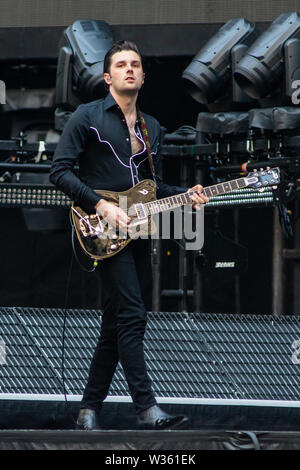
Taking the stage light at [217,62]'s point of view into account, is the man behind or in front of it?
in front

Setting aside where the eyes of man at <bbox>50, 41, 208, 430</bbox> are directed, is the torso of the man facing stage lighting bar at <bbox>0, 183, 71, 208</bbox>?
no

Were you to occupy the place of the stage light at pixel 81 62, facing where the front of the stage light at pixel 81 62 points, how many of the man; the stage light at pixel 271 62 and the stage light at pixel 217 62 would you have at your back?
0

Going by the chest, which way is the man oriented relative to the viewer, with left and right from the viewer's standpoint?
facing the viewer and to the right of the viewer

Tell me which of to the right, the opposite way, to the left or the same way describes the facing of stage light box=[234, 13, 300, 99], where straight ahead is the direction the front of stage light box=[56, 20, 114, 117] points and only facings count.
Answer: to the right

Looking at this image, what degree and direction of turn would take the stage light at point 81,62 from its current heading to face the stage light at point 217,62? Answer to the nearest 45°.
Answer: approximately 45° to its left

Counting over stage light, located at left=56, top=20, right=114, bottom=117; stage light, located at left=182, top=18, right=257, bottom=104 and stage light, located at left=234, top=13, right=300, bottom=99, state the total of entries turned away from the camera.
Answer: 0

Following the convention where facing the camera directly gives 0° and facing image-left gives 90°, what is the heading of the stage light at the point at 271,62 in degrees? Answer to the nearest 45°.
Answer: approximately 45°

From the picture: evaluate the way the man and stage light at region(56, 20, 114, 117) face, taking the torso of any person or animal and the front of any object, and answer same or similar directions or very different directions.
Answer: same or similar directions

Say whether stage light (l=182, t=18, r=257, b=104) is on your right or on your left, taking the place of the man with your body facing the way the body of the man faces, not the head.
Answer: on your left

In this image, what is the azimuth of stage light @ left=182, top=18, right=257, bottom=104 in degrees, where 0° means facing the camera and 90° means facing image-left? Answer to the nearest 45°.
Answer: approximately 45°

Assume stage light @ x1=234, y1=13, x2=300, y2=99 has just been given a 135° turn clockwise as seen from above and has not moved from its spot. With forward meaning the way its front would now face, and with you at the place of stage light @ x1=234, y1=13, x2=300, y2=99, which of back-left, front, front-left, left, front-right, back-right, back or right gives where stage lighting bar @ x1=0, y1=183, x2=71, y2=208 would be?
left

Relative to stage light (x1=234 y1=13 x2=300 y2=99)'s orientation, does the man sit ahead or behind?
ahead

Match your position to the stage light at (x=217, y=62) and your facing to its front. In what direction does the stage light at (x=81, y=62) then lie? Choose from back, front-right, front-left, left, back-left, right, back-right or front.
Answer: front-right

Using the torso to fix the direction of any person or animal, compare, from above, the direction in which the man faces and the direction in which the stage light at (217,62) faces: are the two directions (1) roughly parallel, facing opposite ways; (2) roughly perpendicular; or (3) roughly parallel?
roughly perpendicular
